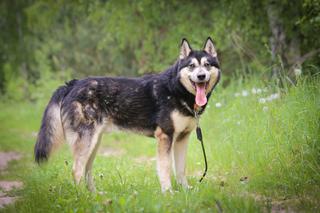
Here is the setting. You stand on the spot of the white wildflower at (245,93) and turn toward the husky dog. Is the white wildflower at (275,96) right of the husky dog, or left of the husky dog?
left

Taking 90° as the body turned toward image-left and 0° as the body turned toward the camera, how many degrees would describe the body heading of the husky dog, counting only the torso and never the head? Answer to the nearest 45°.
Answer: approximately 270°

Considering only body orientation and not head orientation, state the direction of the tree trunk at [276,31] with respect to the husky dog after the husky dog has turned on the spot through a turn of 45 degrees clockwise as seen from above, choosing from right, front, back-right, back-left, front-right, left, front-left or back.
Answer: left

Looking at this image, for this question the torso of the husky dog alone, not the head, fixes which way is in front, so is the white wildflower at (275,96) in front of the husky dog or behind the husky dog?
in front

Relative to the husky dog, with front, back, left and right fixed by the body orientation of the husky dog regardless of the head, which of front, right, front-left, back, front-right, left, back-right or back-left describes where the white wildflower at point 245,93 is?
front-left
